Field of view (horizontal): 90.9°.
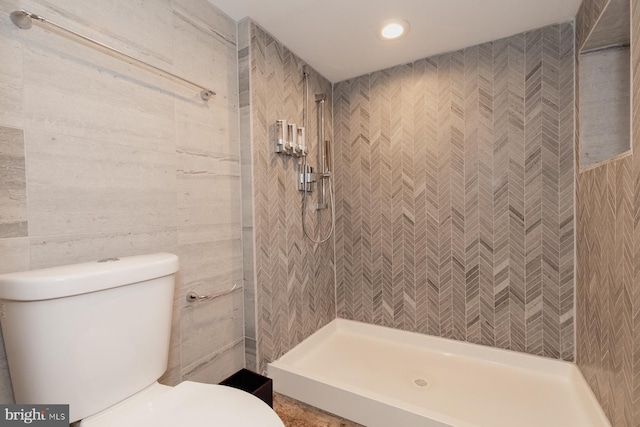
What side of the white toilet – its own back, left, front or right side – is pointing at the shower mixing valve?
left

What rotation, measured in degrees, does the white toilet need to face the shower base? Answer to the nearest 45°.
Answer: approximately 45° to its left

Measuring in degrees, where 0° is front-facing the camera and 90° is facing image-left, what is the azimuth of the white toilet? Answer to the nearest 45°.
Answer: approximately 315°
